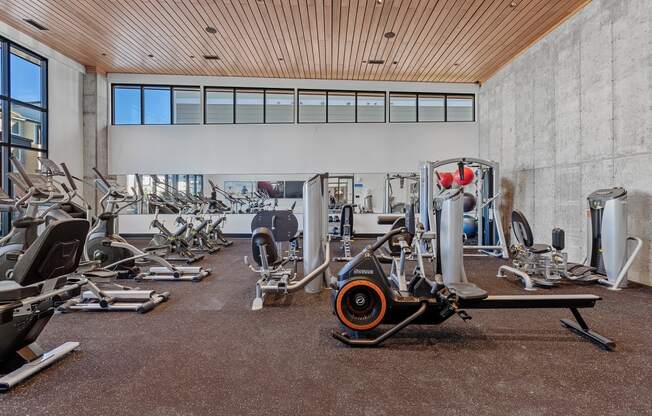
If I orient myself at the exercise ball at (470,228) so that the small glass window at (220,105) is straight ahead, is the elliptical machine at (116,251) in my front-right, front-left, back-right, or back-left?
front-left

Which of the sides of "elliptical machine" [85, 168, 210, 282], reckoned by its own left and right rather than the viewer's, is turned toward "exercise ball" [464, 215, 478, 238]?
back

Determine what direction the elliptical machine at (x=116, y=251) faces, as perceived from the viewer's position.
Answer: facing to the left of the viewer

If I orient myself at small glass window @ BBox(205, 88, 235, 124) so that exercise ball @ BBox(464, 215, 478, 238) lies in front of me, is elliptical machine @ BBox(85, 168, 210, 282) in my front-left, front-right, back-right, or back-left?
front-right

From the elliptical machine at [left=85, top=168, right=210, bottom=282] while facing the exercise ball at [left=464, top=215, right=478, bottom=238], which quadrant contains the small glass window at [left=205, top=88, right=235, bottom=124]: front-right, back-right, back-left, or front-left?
front-left

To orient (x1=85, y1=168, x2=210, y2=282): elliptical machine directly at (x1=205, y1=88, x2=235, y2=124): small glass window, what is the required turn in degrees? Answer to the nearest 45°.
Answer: approximately 135° to its right

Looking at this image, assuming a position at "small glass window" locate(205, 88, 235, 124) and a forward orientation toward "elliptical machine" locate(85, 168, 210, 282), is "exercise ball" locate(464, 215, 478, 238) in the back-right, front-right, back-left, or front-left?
front-left
